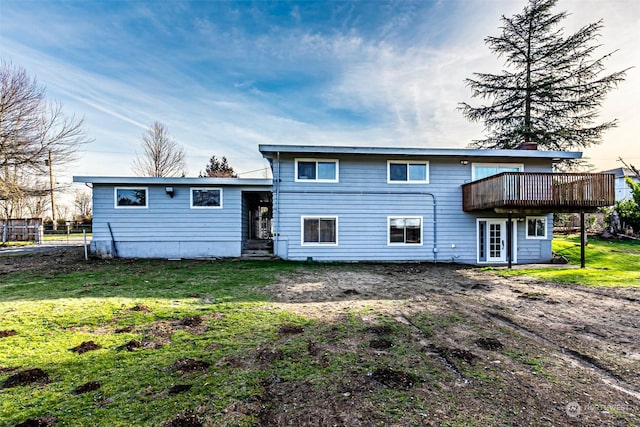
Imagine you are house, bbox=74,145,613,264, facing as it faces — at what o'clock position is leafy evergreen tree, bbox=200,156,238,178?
The leafy evergreen tree is roughly at 11 o'clock from the house.

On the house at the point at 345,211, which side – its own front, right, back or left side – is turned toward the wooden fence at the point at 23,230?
left

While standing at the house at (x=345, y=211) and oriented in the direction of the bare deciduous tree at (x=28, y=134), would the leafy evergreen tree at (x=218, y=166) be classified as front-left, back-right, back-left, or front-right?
front-right

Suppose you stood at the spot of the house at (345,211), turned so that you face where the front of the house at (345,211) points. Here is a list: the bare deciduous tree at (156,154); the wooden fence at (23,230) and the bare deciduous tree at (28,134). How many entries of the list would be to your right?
0

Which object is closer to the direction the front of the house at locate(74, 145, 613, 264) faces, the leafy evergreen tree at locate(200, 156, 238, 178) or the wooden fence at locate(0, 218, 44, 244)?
the leafy evergreen tree

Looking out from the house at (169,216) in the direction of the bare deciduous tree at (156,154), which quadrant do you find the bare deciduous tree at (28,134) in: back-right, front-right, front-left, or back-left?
front-left

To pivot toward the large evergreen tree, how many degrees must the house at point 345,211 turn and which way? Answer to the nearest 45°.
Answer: approximately 45° to its right

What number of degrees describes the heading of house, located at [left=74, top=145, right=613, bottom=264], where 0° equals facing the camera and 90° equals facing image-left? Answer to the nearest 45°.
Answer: approximately 180°

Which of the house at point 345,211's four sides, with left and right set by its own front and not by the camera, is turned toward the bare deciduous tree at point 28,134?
left

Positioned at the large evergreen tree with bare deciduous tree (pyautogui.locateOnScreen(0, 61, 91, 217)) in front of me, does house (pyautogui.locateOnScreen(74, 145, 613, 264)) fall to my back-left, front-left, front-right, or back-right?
front-left

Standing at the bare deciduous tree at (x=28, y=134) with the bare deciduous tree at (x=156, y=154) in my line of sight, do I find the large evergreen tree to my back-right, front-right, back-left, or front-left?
front-right
